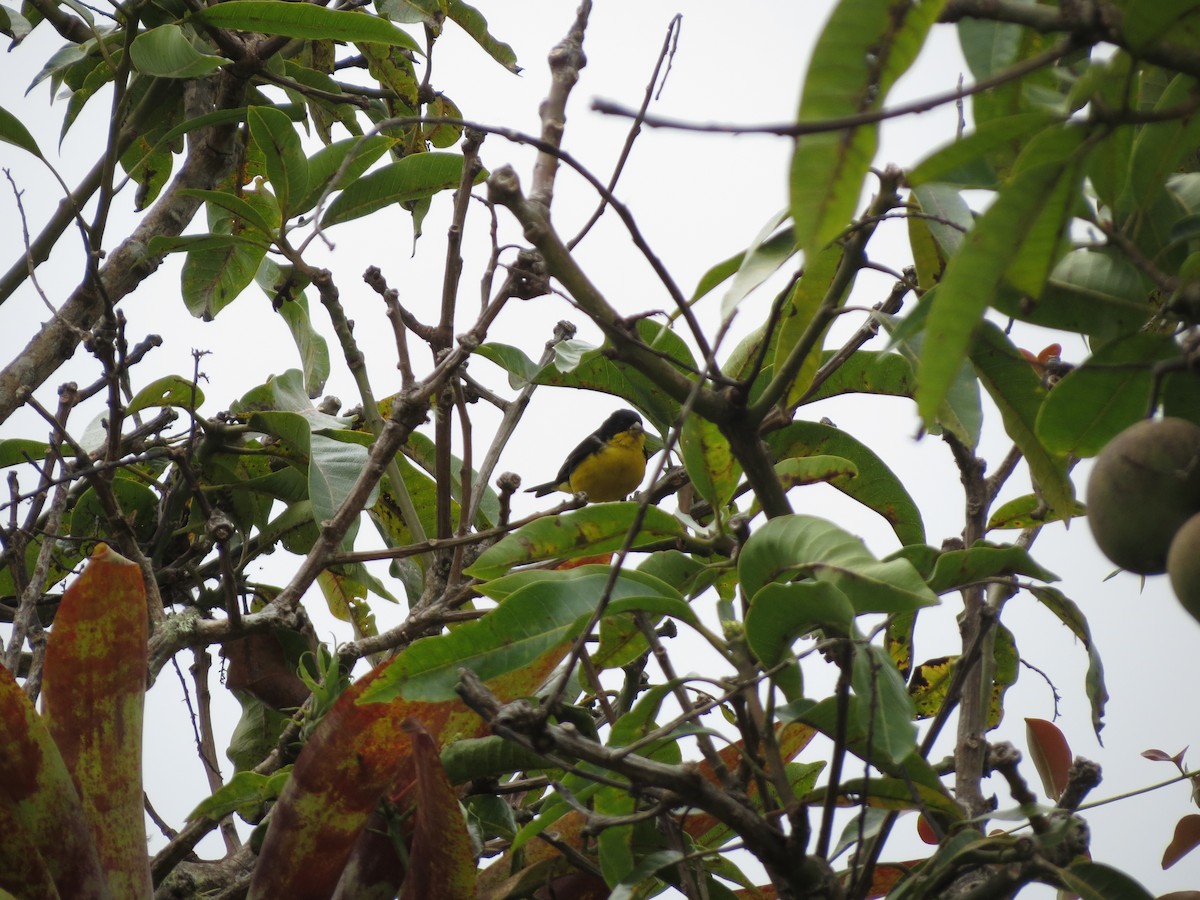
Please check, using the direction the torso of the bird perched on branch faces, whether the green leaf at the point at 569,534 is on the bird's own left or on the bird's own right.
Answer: on the bird's own right

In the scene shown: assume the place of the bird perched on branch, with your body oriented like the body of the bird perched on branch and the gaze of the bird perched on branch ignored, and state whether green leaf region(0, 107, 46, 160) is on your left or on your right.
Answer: on your right

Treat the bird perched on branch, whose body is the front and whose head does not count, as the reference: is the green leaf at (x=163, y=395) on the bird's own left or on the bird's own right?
on the bird's own right

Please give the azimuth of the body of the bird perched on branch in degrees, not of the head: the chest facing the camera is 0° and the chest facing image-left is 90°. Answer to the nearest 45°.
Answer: approximately 315°
